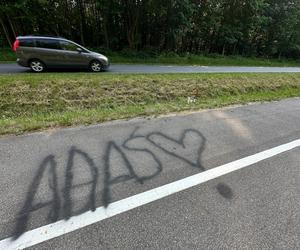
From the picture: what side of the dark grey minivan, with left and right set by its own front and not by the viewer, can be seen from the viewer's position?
right
